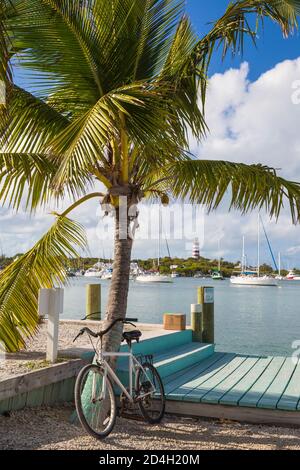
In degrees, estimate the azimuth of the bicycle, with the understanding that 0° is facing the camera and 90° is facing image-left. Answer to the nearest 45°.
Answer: approximately 45°

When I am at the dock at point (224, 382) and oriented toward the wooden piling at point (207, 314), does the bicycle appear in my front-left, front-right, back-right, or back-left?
back-left

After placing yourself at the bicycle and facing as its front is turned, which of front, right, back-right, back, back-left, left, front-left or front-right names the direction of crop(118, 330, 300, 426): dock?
back

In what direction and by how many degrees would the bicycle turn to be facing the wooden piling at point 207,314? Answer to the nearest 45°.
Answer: approximately 135° to its right

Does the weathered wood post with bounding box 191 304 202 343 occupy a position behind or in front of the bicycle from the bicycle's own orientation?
behind

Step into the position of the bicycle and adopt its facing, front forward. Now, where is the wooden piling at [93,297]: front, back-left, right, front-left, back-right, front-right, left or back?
back-right
